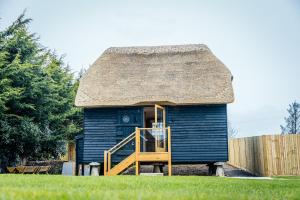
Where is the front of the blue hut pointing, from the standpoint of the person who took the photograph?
facing the viewer

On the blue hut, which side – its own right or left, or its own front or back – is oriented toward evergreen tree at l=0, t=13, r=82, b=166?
right

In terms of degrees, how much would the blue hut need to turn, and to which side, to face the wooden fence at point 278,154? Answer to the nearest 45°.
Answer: approximately 90° to its left
